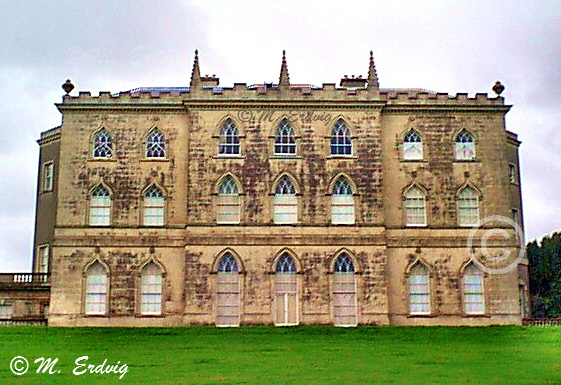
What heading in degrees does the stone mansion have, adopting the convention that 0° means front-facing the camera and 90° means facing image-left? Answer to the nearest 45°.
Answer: approximately 0°
